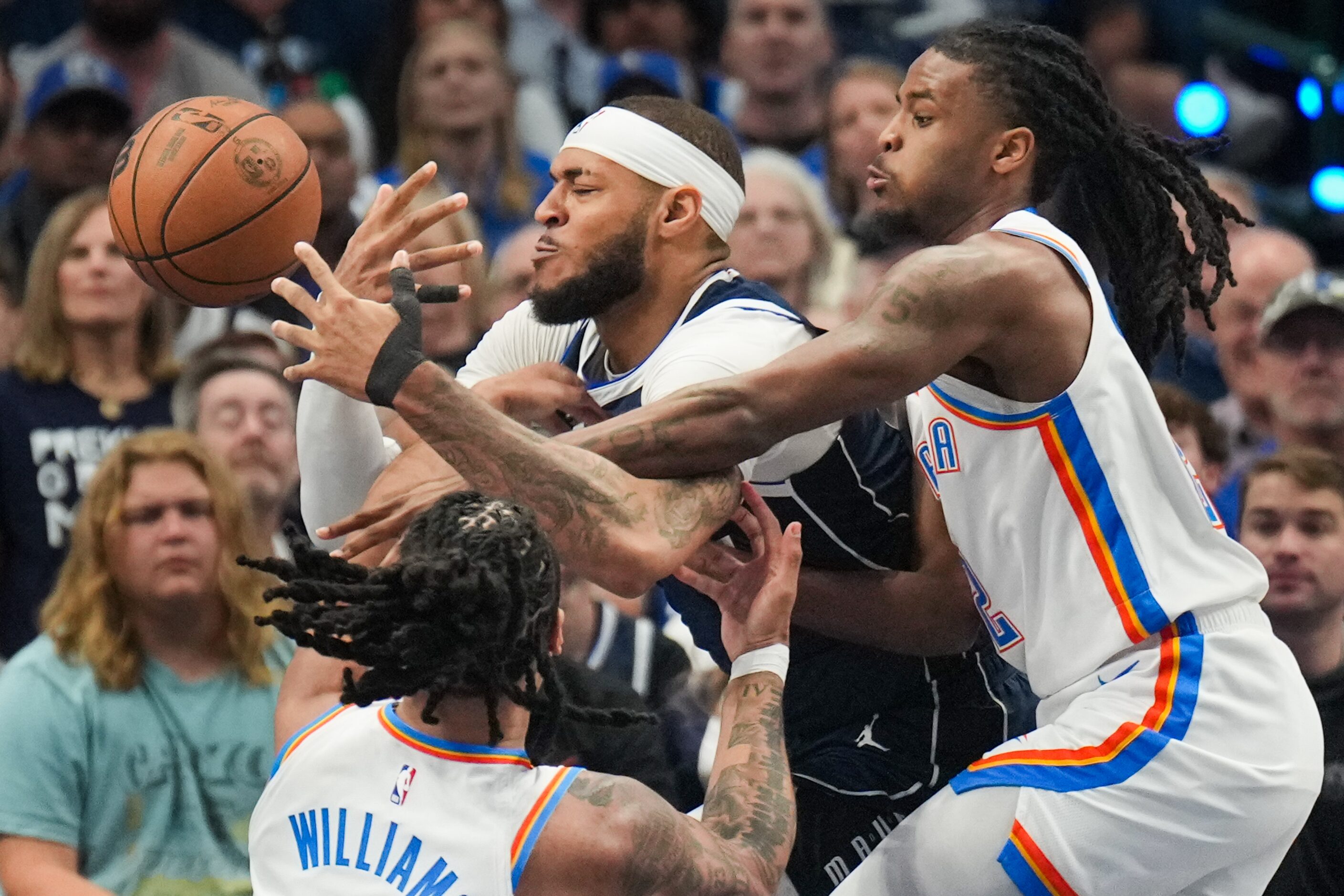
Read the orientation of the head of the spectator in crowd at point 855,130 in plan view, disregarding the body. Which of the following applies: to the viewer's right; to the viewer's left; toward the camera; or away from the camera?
toward the camera

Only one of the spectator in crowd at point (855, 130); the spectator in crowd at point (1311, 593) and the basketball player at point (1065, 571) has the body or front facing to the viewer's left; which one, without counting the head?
the basketball player

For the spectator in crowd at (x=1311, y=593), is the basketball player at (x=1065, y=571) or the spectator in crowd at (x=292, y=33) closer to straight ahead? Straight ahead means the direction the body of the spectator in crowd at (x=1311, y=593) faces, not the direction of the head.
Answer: the basketball player

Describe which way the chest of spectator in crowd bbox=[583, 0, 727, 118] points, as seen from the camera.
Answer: toward the camera

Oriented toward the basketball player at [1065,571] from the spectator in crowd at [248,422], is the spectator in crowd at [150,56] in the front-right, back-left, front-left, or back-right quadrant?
back-left

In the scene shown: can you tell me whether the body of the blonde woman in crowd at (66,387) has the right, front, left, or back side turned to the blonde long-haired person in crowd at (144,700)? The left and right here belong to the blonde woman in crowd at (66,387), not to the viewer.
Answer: front

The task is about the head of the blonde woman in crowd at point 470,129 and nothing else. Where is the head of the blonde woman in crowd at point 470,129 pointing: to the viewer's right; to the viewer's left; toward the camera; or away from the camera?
toward the camera

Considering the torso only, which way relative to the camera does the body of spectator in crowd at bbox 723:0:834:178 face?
toward the camera

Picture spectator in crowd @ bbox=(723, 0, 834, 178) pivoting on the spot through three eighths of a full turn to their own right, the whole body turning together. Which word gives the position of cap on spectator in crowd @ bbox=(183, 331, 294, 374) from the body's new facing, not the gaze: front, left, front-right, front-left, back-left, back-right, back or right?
left

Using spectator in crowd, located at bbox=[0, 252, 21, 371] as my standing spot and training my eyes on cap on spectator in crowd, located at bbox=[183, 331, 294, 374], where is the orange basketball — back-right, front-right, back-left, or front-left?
front-right

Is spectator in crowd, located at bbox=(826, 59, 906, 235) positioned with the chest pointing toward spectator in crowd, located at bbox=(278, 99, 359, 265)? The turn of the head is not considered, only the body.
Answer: no

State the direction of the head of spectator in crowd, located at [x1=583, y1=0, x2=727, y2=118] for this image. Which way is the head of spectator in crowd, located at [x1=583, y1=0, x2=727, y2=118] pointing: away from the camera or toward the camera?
toward the camera

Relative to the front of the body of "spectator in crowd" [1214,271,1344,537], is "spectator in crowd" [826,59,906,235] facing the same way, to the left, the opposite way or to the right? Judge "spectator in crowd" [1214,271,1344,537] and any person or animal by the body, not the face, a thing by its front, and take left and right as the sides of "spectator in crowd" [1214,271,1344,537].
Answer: the same way

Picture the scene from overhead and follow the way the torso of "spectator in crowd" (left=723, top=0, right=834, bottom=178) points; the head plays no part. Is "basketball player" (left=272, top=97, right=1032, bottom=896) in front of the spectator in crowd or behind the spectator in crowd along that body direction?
in front

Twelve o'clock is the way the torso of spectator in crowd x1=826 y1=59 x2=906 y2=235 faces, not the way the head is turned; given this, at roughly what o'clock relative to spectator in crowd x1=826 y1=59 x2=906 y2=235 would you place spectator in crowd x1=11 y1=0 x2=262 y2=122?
spectator in crowd x1=11 y1=0 x2=262 y2=122 is roughly at 3 o'clock from spectator in crowd x1=826 y1=59 x2=906 y2=235.

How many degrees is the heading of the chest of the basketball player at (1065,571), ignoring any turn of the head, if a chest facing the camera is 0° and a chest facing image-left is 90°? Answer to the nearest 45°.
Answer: approximately 90°

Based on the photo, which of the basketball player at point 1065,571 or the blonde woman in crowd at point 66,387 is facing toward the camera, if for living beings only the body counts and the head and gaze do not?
the blonde woman in crowd

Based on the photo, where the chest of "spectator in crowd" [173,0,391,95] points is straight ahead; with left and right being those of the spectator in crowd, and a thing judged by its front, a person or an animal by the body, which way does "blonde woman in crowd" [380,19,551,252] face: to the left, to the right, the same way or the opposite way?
the same way
